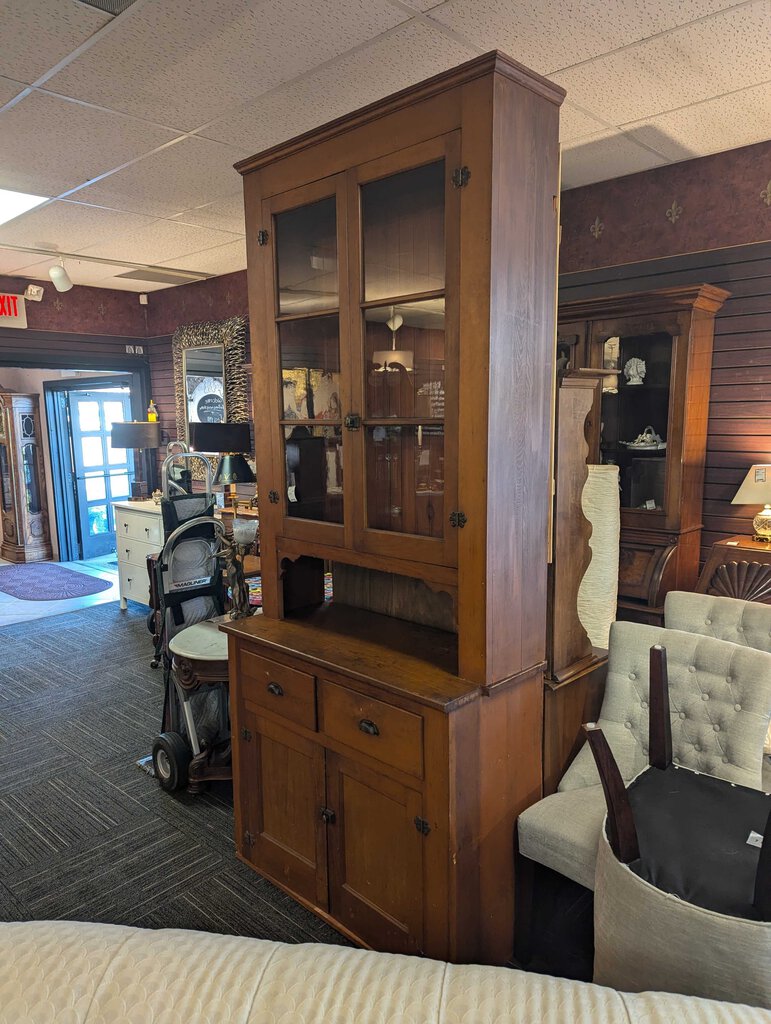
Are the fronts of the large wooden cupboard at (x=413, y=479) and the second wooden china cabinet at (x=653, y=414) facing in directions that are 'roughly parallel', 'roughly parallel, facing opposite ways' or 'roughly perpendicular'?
roughly parallel

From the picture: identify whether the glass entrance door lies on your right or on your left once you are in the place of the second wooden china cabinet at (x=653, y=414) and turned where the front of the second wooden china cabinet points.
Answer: on your right

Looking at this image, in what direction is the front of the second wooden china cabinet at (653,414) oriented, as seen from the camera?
facing the viewer and to the left of the viewer

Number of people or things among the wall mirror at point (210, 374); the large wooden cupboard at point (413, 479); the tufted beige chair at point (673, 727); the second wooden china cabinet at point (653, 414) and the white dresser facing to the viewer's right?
0

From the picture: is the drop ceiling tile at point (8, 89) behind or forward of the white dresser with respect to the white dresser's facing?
forward

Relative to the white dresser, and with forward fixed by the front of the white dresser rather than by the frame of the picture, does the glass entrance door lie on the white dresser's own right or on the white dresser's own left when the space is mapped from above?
on the white dresser's own right

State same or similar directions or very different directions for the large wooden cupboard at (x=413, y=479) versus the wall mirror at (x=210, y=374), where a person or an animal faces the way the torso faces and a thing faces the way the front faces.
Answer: same or similar directions

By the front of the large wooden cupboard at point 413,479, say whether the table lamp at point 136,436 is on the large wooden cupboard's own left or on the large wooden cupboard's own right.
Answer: on the large wooden cupboard's own right

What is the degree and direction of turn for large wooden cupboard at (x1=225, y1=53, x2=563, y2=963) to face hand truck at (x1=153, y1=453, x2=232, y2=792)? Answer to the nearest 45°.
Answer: approximately 90° to its right

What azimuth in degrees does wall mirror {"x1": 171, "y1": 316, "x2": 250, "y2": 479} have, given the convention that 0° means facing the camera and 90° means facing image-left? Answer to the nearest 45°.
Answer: approximately 45°

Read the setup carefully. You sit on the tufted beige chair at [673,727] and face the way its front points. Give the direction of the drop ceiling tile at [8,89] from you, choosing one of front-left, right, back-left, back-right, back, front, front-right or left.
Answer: front-right

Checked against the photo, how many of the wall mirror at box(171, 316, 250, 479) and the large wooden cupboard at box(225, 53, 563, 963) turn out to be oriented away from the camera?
0
